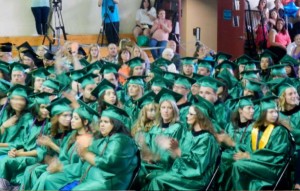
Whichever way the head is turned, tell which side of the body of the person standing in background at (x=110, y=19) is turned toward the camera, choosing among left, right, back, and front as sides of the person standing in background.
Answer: front

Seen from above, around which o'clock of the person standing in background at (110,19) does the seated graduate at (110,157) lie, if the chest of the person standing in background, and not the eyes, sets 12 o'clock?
The seated graduate is roughly at 12 o'clock from the person standing in background.

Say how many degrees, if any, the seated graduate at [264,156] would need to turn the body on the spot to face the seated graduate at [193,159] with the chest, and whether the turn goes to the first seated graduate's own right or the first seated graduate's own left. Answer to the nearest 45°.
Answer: approximately 45° to the first seated graduate's own right

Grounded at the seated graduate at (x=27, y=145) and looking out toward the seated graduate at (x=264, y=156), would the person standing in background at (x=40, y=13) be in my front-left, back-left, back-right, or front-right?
back-left

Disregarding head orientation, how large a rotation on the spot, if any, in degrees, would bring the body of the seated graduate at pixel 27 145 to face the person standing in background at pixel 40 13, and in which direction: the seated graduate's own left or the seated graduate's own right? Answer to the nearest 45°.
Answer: approximately 135° to the seated graduate's own right

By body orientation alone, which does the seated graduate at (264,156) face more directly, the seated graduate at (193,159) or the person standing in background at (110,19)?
the seated graduate
